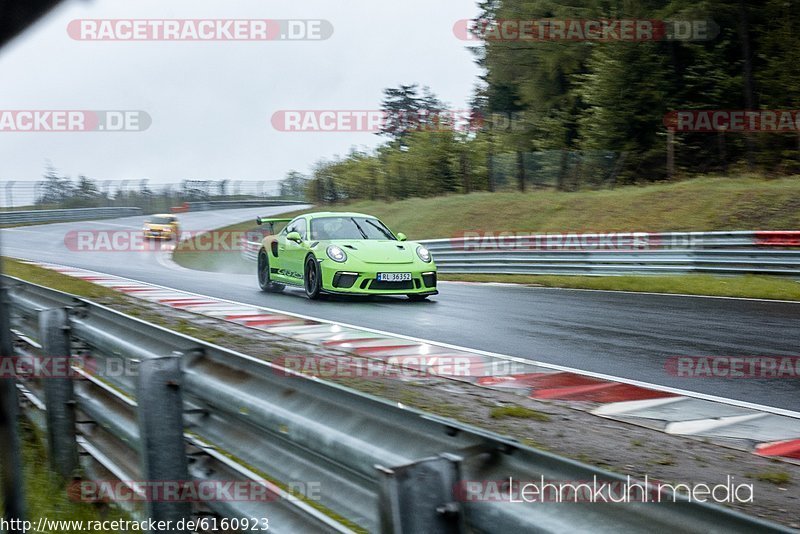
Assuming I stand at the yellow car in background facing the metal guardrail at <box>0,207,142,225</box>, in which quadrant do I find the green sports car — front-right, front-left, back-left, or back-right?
back-left

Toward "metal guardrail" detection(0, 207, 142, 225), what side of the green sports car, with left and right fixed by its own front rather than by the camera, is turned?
back

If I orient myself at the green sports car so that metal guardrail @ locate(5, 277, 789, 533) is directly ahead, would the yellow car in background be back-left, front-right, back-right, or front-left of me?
back-right

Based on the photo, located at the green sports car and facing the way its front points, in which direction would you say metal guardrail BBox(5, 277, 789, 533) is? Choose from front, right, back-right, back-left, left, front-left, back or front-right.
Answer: front-right

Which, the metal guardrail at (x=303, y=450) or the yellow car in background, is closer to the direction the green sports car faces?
the metal guardrail

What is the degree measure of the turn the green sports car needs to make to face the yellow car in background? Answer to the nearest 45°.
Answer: approximately 135° to its left

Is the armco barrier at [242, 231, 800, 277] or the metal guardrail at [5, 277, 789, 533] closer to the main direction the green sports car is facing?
the metal guardrail

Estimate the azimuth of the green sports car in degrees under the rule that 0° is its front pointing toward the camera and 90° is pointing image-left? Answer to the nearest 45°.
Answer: approximately 315°

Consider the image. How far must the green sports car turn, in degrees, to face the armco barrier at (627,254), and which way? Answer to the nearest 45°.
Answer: approximately 90° to its left

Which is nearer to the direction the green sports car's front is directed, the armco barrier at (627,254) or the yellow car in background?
the armco barrier
